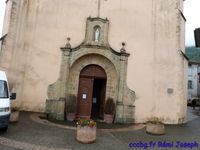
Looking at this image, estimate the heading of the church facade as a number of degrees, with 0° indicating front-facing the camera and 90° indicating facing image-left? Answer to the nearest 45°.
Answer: approximately 0°

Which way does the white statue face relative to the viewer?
toward the camera

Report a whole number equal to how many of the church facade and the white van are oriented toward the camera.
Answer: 2

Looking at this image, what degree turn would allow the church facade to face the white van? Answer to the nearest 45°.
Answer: approximately 45° to its right

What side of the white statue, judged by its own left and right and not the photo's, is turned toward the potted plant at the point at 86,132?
front

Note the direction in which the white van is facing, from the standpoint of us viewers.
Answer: facing the viewer

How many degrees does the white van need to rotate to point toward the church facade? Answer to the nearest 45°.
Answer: approximately 135° to its left

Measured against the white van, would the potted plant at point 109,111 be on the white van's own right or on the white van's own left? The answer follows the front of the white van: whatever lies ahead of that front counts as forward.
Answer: on the white van's own left

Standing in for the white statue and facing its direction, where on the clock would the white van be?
The white van is roughly at 1 o'clock from the white statue.

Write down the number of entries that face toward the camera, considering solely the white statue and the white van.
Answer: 2
